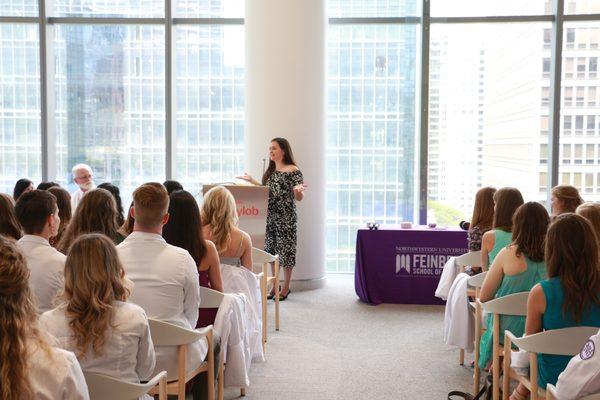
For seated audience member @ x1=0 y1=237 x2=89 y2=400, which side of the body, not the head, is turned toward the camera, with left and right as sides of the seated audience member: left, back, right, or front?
back

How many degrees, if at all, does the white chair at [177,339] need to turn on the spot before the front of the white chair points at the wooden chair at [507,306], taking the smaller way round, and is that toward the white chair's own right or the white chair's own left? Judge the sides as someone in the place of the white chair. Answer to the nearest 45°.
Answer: approximately 45° to the white chair's own right

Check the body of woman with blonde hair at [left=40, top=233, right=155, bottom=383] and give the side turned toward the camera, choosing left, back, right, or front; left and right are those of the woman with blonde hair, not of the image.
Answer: back

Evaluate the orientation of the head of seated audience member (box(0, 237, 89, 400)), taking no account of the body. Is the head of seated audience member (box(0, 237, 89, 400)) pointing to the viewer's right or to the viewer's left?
to the viewer's right

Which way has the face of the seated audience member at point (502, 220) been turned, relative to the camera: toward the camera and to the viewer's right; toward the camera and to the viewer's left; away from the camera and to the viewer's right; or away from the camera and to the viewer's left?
away from the camera and to the viewer's left

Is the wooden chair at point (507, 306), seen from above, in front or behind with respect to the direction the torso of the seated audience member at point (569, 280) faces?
in front

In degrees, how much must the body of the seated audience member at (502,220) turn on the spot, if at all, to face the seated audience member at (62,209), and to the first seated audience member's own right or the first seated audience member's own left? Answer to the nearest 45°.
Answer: approximately 45° to the first seated audience member's own left

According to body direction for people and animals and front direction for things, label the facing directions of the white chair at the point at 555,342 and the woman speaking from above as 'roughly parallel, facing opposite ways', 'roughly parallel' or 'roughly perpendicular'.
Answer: roughly perpendicular

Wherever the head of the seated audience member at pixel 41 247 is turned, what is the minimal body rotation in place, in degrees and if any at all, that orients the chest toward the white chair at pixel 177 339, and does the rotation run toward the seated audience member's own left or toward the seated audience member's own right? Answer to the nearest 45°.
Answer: approximately 90° to the seated audience member's own right

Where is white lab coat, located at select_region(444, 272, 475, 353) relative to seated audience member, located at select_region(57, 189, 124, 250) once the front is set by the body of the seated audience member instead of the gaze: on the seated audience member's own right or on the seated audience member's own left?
on the seated audience member's own right

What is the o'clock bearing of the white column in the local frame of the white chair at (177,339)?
The white column is roughly at 11 o'clock from the white chair.

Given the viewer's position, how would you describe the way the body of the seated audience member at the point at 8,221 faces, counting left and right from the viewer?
facing away from the viewer and to the right of the viewer

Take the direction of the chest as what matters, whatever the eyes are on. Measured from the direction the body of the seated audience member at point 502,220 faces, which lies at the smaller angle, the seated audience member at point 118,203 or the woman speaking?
the woman speaking

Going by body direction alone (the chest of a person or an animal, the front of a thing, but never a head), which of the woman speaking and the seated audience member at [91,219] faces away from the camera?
the seated audience member

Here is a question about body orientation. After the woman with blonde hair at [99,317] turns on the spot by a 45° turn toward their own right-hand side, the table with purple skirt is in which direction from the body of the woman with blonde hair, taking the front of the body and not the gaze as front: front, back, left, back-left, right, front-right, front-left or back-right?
front
